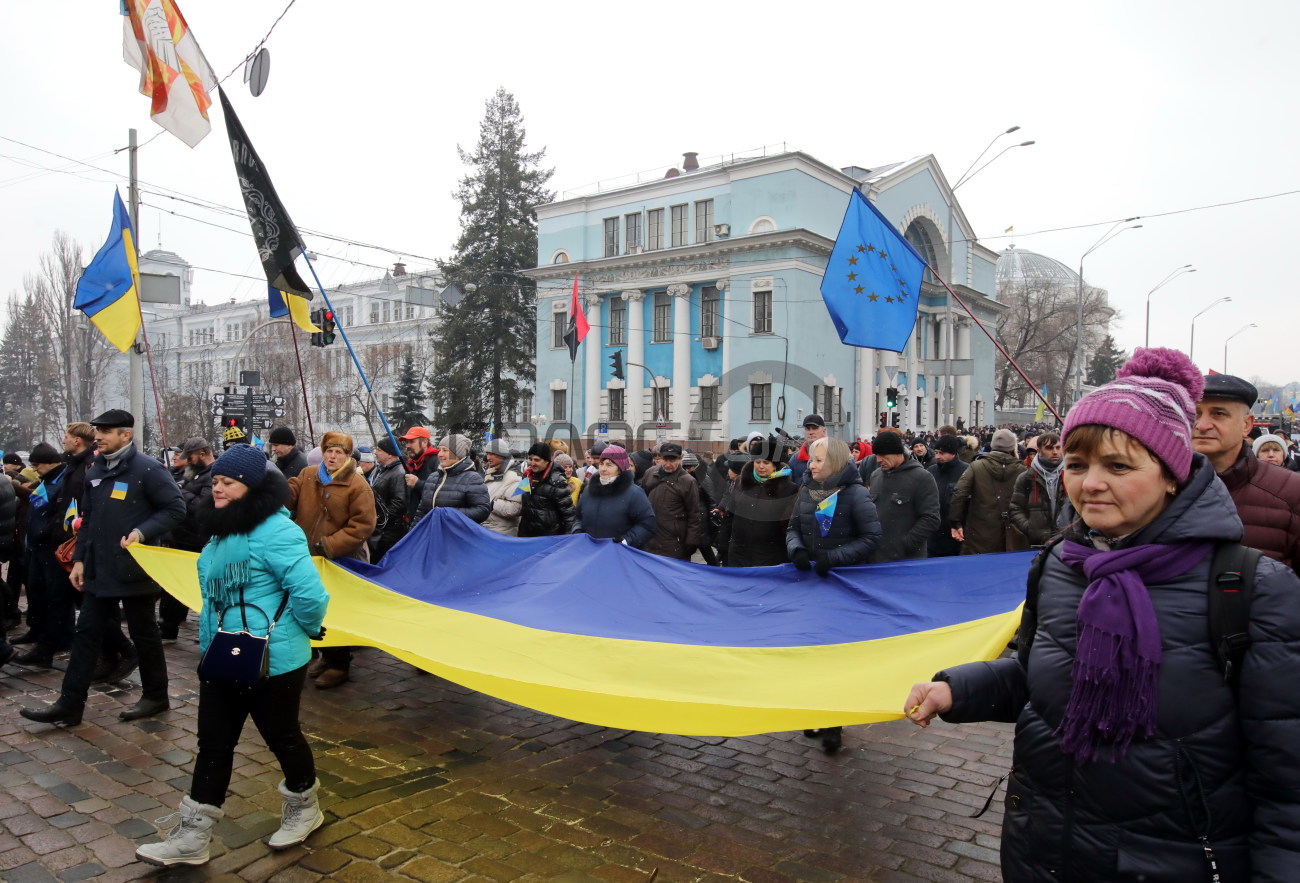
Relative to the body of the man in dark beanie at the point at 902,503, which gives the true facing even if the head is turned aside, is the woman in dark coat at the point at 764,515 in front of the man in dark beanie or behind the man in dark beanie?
in front

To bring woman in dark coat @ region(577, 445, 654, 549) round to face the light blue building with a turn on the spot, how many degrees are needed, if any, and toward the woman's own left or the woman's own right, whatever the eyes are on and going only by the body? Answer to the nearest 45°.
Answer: approximately 135° to the woman's own right

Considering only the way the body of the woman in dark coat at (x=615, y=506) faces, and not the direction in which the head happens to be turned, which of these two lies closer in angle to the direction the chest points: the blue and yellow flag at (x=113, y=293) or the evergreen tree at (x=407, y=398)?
the blue and yellow flag

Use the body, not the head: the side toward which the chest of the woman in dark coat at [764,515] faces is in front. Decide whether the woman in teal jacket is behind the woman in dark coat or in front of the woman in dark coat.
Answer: in front

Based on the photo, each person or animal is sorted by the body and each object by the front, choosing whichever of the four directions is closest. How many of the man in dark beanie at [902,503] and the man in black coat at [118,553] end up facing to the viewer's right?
0

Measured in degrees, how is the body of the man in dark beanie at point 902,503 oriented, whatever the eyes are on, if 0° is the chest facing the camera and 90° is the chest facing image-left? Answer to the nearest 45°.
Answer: approximately 45°

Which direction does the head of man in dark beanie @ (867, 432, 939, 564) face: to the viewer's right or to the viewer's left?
to the viewer's left

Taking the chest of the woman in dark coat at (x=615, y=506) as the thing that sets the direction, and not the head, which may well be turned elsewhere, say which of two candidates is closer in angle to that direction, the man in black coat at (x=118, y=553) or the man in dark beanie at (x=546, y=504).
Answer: the man in black coat
